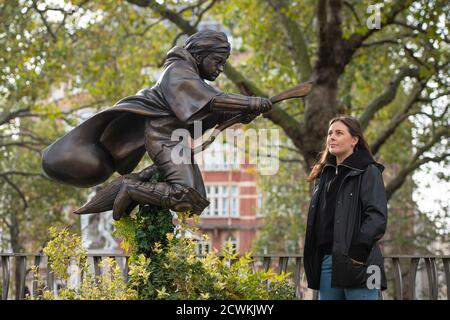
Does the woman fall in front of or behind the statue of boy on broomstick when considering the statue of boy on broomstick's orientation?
in front

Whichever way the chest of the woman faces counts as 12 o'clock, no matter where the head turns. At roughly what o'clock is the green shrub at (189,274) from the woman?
The green shrub is roughly at 1 o'clock from the woman.

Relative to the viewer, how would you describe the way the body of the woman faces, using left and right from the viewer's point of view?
facing the viewer and to the left of the viewer

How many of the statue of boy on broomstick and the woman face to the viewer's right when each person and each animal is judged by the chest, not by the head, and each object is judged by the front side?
1

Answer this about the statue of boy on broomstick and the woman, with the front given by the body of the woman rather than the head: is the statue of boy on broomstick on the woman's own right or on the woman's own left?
on the woman's own right

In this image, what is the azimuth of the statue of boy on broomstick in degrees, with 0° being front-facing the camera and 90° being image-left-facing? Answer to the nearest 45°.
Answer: approximately 270°
